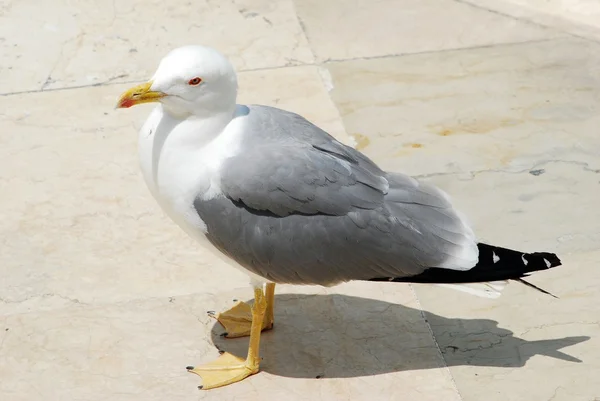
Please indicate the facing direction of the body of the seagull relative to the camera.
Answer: to the viewer's left
